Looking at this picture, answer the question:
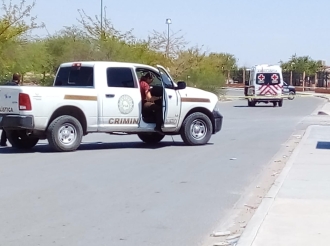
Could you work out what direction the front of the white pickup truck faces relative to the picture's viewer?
facing away from the viewer and to the right of the viewer
